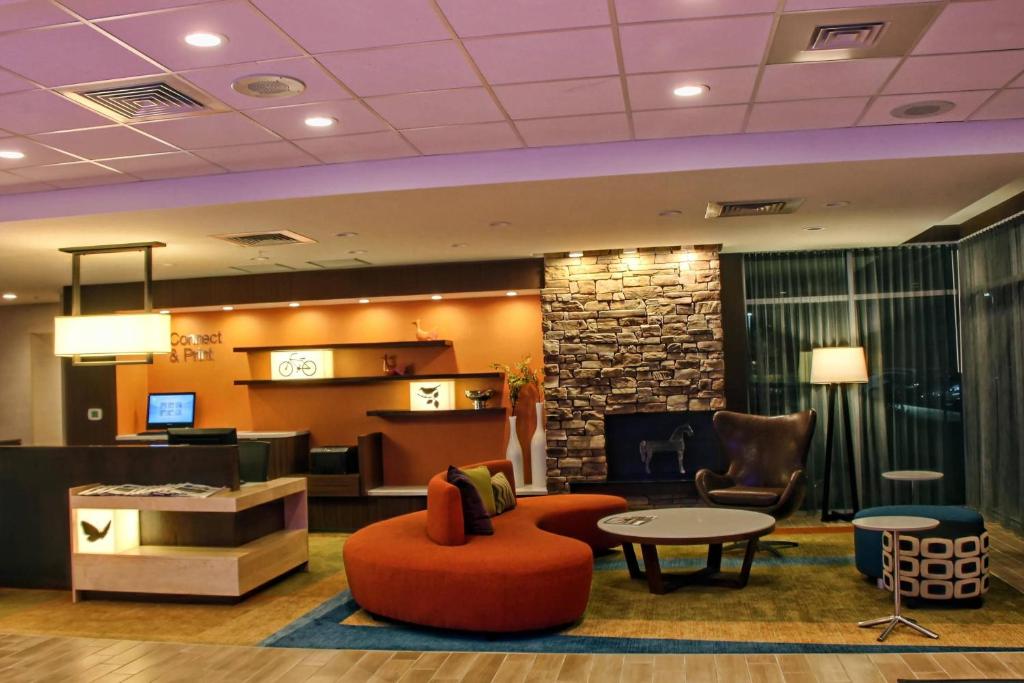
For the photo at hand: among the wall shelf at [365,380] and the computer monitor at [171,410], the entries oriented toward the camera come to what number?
2

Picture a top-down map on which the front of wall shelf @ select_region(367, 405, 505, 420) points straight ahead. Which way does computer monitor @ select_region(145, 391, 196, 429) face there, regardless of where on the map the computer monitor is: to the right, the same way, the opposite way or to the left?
the same way

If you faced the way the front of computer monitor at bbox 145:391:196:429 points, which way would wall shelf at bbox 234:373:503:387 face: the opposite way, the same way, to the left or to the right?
the same way

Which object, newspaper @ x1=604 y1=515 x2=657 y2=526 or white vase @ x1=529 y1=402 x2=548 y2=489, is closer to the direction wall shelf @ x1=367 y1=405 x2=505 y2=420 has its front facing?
the newspaper

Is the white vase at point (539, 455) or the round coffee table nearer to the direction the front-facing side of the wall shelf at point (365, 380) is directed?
the round coffee table

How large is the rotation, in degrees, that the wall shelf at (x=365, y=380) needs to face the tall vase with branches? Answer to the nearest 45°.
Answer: approximately 90° to its left

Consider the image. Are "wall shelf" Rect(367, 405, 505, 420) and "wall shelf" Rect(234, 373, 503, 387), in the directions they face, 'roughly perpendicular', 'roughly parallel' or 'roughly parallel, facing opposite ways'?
roughly parallel

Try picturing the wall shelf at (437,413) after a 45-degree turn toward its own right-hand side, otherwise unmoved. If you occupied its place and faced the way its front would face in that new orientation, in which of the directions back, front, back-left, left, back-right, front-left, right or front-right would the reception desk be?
front

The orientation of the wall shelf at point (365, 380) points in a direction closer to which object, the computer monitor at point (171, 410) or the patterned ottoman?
the patterned ottoman

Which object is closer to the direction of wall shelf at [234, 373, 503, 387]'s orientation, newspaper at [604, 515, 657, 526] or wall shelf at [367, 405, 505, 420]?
the newspaper

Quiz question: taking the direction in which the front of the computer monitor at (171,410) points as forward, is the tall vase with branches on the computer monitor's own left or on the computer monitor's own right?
on the computer monitor's own left

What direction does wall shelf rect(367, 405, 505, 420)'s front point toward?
toward the camera

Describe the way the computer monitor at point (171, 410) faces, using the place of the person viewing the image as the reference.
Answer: facing the viewer

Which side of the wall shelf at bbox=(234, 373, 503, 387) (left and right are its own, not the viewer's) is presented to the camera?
front

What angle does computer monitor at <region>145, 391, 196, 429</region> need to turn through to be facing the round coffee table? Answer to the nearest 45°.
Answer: approximately 45° to its left

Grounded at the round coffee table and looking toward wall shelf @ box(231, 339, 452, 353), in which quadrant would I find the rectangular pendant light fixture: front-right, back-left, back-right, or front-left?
front-left

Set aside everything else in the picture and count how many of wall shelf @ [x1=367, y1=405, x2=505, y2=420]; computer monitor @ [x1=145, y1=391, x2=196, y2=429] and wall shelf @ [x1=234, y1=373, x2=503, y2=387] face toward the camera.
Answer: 3
